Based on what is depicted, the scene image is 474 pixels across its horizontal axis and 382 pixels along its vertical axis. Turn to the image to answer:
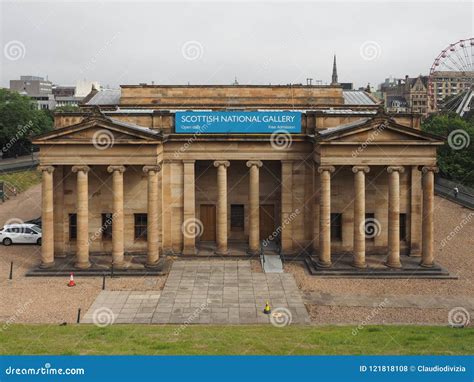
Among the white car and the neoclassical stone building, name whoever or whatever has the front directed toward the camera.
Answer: the neoclassical stone building

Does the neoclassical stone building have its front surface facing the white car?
no

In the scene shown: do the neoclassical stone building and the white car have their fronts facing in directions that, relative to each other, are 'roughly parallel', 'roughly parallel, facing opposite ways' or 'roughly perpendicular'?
roughly perpendicular

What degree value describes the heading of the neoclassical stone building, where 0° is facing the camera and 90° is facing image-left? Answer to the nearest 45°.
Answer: approximately 0°
